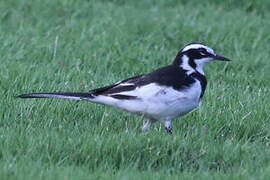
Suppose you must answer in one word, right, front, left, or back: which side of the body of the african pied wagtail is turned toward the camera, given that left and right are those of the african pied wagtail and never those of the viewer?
right
